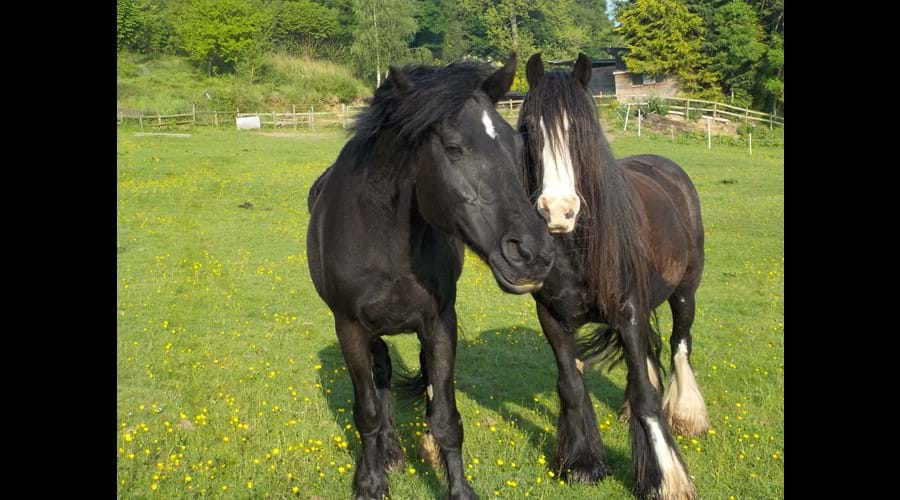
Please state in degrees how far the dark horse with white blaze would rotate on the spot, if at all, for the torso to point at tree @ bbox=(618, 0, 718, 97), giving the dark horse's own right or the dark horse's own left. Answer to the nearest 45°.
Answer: approximately 135° to the dark horse's own right

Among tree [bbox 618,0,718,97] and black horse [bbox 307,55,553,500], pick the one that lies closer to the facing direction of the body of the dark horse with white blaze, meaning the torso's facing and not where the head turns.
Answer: the black horse

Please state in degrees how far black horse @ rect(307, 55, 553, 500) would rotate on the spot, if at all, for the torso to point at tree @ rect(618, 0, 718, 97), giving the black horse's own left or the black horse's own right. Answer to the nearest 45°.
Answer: approximately 180°

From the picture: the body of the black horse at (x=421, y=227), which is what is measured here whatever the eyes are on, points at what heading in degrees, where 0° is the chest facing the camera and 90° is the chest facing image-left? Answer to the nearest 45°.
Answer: approximately 0°

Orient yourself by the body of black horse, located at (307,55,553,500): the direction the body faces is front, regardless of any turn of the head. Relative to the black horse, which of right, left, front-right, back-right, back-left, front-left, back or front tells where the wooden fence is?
back

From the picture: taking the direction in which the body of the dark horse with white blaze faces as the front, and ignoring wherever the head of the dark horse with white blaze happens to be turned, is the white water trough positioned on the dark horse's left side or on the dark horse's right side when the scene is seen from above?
on the dark horse's right side

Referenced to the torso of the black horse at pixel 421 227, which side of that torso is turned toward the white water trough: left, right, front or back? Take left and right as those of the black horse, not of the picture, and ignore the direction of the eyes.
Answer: back

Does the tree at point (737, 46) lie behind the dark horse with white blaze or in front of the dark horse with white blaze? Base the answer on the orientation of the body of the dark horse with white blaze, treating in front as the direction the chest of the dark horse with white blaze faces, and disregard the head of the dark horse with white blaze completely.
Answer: behind
